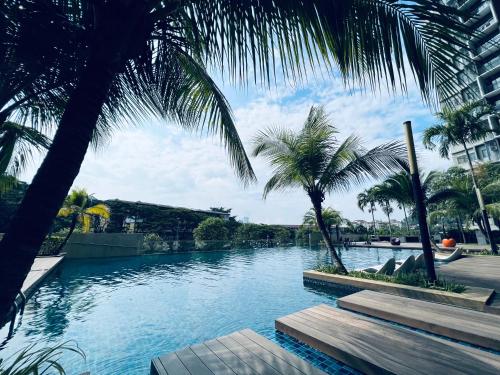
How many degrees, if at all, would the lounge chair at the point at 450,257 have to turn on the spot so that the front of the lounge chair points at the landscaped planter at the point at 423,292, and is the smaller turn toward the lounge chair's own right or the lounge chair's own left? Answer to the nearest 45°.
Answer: approximately 90° to the lounge chair's own left

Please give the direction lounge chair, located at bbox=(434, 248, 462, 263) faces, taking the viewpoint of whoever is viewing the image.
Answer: facing to the left of the viewer

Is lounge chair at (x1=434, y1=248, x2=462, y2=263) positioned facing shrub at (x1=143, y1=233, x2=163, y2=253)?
yes

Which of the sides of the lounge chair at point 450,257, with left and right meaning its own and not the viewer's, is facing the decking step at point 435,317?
left

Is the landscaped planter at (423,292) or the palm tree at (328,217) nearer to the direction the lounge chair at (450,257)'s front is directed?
the palm tree
